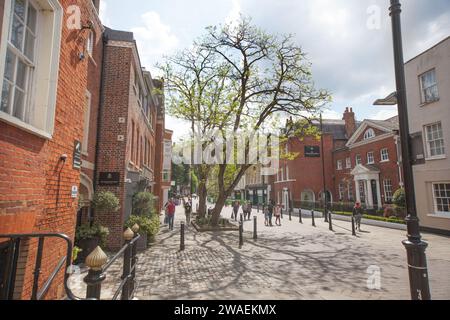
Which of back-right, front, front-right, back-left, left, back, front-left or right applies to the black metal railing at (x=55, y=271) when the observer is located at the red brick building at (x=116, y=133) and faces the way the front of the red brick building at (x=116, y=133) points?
right

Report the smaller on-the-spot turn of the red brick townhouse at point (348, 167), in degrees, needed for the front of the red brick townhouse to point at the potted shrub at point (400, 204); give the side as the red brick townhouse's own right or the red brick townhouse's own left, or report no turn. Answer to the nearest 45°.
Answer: approximately 45° to the red brick townhouse's own left

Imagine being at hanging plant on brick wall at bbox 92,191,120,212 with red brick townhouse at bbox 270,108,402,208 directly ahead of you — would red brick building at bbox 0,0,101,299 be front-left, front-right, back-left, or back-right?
back-right

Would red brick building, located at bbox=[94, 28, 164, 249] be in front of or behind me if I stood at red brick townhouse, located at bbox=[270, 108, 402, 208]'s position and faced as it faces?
in front

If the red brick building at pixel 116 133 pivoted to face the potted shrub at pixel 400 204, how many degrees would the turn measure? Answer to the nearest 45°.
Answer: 0° — it already faces it

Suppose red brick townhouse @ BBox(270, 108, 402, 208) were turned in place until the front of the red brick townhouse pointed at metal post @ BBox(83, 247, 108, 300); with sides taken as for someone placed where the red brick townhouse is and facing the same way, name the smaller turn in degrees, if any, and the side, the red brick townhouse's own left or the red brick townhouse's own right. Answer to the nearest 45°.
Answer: approximately 45° to the red brick townhouse's own left

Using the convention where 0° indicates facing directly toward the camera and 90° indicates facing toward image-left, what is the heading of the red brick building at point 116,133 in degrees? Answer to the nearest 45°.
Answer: approximately 270°

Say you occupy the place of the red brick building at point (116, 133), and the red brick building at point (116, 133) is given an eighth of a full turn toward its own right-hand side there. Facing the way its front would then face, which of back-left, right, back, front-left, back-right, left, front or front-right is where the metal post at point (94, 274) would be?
front-right

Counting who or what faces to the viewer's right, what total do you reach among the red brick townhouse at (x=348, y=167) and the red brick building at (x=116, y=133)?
1

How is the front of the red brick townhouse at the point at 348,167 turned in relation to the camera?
facing the viewer and to the left of the viewer

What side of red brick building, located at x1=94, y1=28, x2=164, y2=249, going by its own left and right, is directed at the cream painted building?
front

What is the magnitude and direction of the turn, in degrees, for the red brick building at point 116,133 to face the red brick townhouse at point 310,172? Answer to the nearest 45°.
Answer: approximately 45° to its left
